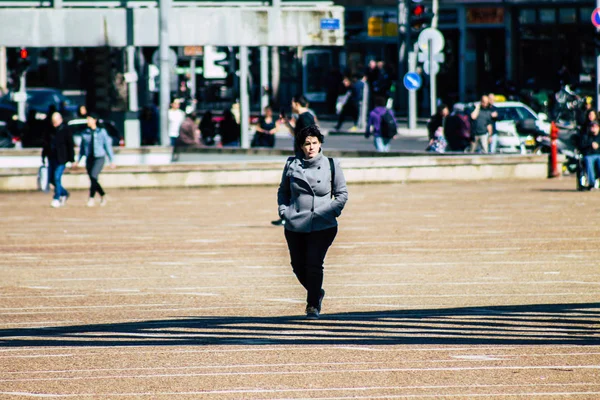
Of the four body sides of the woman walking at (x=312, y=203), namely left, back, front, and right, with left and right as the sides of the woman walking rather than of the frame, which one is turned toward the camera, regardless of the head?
front

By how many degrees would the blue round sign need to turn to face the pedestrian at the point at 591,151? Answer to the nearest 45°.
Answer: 0° — it already faces them

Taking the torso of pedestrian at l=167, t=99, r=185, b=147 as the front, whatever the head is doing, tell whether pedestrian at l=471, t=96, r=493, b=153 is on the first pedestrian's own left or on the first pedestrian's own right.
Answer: on the first pedestrian's own left

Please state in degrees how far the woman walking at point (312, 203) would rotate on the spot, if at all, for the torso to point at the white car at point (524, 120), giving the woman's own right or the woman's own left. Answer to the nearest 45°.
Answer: approximately 180°

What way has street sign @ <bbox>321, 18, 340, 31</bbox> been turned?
toward the camera

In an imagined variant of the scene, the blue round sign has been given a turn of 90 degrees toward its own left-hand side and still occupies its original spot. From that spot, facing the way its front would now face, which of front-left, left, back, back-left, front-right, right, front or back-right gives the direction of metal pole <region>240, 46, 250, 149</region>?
back-right

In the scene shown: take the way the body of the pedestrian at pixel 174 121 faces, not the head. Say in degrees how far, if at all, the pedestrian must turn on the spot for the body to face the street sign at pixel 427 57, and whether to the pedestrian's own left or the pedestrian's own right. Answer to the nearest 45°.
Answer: approximately 135° to the pedestrian's own left

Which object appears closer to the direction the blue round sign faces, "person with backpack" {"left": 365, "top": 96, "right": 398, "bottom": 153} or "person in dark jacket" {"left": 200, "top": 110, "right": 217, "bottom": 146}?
the person with backpack
